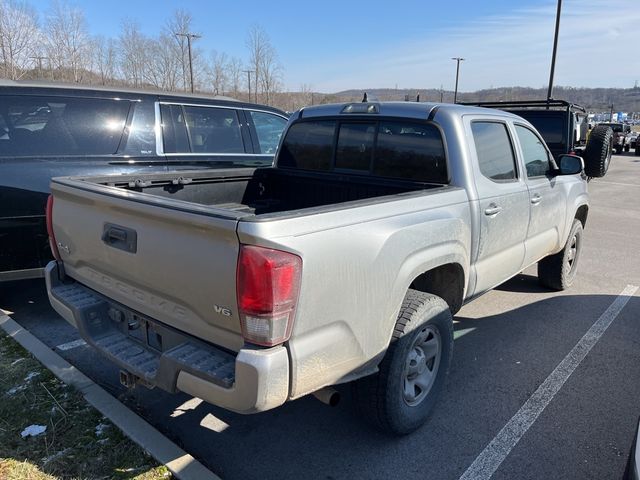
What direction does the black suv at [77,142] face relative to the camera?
to the viewer's right

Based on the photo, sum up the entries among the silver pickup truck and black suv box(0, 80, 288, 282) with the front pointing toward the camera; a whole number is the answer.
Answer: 0

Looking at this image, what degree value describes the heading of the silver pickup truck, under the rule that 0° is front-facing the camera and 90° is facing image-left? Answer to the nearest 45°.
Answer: approximately 225°

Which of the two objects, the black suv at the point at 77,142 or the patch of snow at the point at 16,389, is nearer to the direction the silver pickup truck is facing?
the black suv

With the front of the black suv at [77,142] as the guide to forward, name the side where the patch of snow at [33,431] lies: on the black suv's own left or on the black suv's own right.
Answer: on the black suv's own right

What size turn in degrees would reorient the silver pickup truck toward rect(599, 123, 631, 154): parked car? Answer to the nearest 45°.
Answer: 0° — it already faces it

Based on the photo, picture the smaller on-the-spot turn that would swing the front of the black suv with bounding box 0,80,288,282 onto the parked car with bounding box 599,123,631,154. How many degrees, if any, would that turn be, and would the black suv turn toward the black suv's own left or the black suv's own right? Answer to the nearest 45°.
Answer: approximately 45° to the black suv's own left

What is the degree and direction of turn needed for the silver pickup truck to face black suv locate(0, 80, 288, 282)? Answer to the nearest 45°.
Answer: approximately 90° to its left
